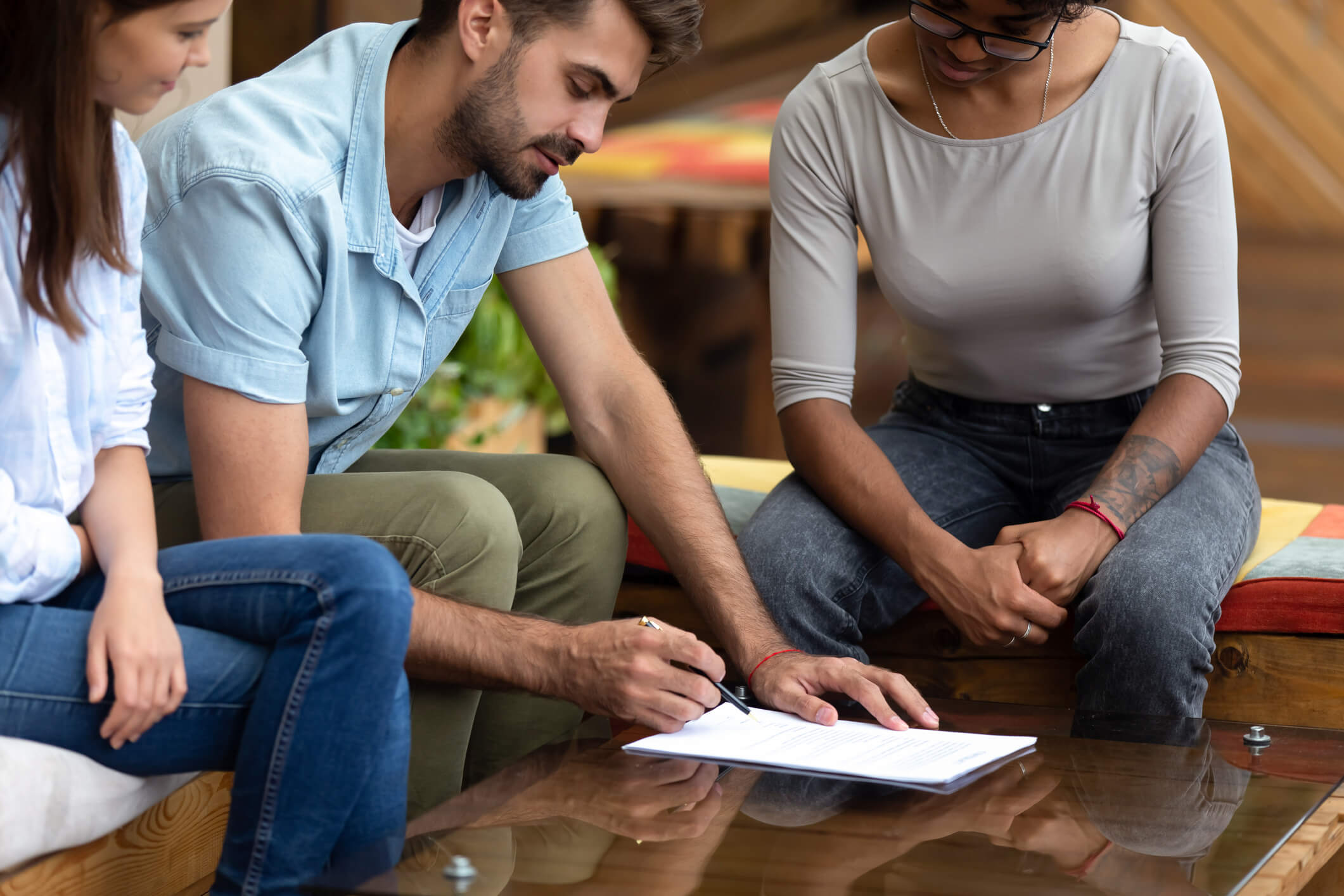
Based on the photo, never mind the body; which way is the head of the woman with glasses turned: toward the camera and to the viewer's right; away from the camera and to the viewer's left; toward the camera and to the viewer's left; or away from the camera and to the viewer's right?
toward the camera and to the viewer's left

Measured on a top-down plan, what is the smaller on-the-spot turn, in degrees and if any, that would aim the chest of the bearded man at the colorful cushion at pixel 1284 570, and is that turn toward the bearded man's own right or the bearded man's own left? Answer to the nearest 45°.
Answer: approximately 45° to the bearded man's own left

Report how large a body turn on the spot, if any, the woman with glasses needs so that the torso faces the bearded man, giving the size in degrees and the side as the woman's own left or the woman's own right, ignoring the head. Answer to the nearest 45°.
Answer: approximately 45° to the woman's own right

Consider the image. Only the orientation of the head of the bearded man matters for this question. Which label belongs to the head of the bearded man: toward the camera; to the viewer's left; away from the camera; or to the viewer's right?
to the viewer's right

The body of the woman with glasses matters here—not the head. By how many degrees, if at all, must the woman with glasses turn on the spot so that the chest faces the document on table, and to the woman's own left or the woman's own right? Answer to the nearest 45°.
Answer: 0° — they already face it

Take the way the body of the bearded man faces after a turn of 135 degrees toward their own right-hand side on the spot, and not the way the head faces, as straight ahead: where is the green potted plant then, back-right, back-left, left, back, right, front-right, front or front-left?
right

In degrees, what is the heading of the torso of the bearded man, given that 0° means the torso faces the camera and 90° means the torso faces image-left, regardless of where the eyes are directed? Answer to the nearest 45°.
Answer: approximately 315°

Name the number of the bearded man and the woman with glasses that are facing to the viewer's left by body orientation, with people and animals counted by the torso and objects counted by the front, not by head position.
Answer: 0

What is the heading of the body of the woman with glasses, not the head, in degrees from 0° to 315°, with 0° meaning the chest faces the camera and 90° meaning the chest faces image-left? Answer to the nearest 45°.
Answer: approximately 0°
